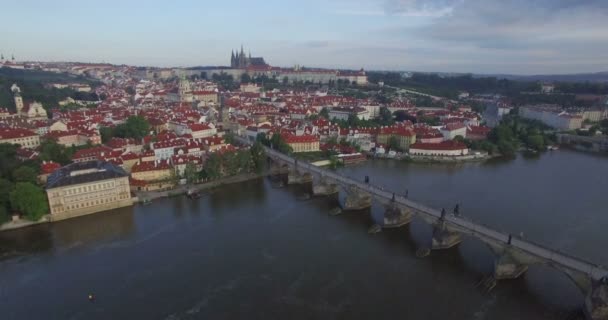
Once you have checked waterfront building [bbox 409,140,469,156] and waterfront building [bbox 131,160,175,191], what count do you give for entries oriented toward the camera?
2

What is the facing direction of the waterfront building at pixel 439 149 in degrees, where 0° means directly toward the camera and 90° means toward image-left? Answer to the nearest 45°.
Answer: approximately 0°

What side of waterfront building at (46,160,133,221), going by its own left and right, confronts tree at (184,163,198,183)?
left

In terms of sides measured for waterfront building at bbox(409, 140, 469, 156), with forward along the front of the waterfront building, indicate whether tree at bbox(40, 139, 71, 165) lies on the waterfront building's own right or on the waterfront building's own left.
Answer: on the waterfront building's own right

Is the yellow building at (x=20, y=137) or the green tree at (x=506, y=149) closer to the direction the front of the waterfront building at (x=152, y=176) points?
the green tree

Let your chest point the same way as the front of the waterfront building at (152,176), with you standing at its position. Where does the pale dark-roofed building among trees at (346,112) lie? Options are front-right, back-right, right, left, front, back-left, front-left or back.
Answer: back-left

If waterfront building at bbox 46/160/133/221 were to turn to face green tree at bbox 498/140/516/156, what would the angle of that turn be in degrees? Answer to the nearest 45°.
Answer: approximately 90° to its left

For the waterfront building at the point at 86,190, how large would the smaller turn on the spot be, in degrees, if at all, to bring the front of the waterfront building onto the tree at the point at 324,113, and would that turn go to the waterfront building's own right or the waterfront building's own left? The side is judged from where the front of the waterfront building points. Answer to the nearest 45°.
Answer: approximately 135° to the waterfront building's own left

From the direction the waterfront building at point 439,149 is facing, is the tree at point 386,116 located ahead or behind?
behind

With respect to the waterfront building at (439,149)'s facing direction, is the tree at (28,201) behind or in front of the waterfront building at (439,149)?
in front

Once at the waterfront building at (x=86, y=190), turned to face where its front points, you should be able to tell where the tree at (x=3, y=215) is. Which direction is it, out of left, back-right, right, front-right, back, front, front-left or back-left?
right

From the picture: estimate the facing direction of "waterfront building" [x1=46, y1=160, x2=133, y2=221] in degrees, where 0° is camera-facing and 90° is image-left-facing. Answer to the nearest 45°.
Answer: approximately 0°

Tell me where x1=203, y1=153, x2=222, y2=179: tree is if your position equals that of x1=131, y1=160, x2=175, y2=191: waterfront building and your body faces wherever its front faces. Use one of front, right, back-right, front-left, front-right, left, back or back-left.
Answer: left

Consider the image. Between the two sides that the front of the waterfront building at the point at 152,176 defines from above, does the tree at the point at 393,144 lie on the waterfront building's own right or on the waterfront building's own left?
on the waterfront building's own left
